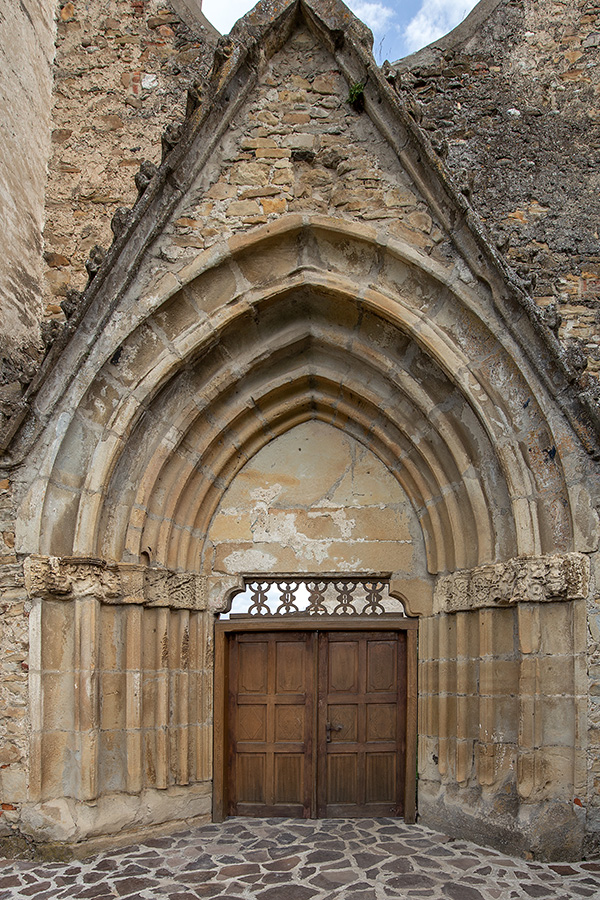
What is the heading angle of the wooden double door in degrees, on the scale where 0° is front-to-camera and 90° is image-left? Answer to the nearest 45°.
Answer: approximately 0°
